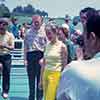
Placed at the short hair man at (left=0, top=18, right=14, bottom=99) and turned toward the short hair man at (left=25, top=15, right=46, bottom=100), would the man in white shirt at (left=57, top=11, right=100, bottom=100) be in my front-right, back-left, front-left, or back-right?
front-right

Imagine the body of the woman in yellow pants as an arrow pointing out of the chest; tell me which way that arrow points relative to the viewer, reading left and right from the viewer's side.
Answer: facing the viewer and to the left of the viewer

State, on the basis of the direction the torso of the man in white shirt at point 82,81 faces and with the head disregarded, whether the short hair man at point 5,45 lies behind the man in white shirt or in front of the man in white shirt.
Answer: in front

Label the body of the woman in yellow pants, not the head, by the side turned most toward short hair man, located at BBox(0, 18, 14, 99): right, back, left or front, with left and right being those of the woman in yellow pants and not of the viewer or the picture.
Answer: right

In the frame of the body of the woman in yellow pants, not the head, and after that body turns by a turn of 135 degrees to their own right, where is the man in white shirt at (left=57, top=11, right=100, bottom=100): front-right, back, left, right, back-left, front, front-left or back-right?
back

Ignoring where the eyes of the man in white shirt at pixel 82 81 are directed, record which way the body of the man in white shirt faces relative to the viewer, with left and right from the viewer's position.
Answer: facing away from the viewer and to the left of the viewer
